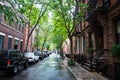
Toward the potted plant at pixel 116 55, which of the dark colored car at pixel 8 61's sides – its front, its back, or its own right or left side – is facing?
right

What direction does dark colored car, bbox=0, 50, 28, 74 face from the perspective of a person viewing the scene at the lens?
facing away from the viewer and to the right of the viewer
